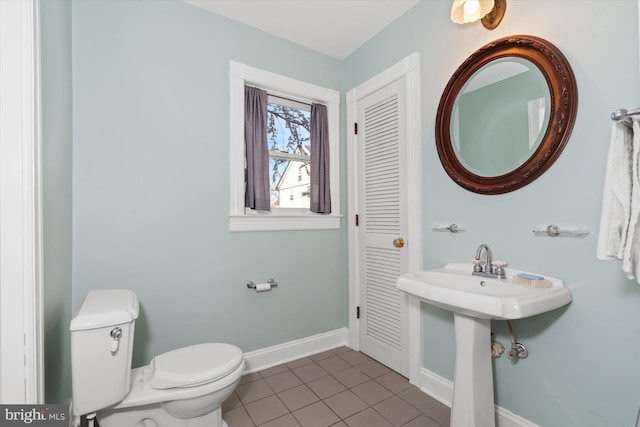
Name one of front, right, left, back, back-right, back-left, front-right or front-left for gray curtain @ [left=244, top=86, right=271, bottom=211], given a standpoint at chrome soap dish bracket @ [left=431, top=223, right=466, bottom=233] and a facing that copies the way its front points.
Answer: front-right

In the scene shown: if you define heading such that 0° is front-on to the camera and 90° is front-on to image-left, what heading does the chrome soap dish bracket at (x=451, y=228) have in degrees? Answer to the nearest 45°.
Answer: approximately 45°

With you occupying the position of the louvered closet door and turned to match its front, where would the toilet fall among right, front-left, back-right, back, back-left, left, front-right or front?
front

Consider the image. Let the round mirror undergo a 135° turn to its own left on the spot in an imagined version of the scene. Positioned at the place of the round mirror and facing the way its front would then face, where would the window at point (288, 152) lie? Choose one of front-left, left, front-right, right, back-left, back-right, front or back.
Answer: back

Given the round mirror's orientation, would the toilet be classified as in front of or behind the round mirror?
in front

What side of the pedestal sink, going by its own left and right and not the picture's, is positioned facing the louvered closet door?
right

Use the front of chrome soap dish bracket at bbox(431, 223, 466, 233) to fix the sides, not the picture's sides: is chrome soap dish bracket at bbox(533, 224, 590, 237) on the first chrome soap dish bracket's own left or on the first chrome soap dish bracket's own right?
on the first chrome soap dish bracket's own left

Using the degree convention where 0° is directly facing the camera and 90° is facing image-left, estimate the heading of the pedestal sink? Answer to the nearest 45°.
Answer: approximately 45°

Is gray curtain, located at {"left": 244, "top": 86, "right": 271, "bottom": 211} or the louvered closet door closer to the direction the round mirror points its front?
the gray curtain

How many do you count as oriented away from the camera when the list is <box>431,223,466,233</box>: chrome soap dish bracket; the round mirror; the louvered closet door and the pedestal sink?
0

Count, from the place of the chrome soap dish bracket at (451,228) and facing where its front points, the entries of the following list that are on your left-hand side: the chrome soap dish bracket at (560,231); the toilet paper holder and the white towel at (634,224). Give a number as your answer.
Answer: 2
